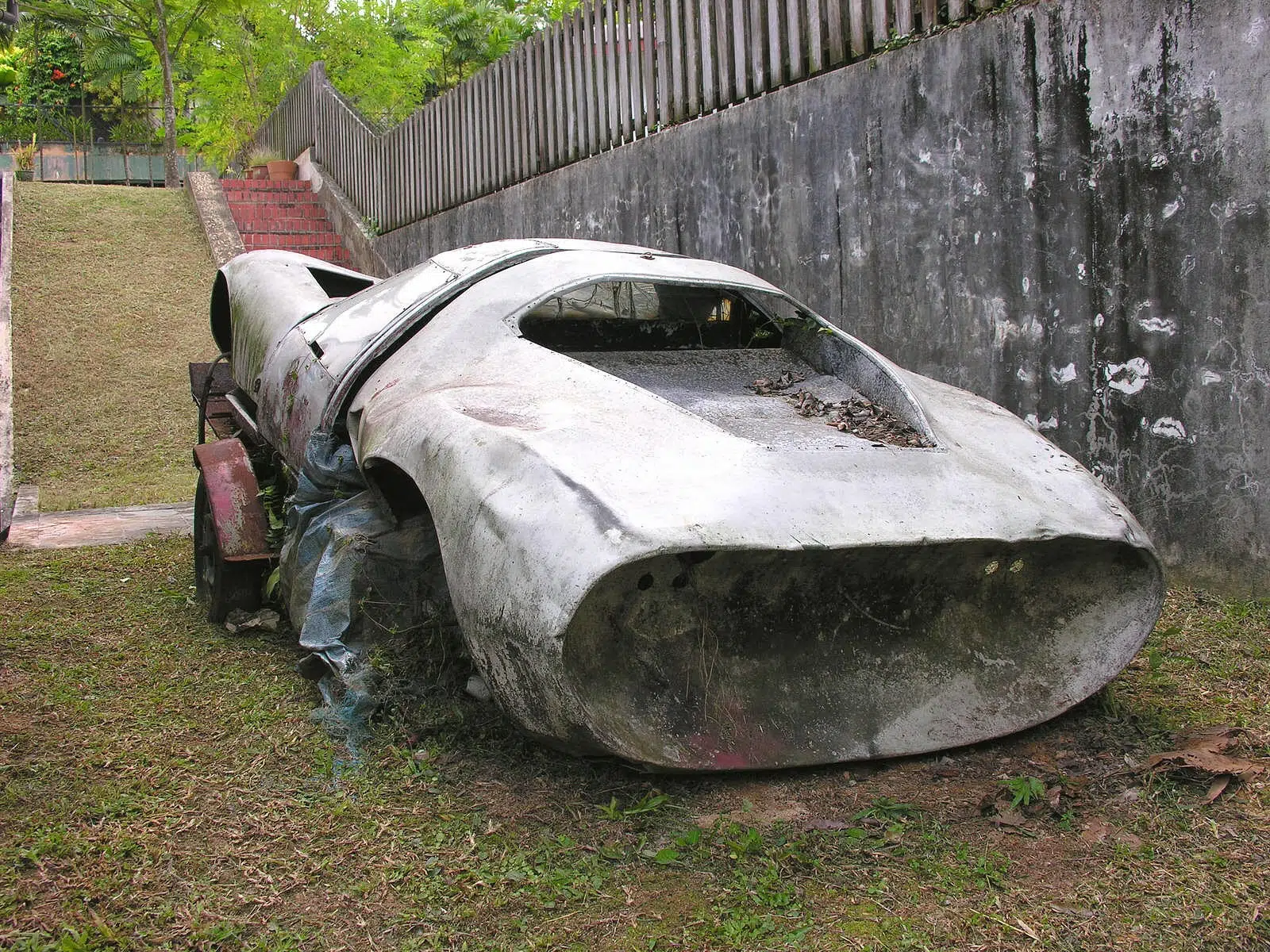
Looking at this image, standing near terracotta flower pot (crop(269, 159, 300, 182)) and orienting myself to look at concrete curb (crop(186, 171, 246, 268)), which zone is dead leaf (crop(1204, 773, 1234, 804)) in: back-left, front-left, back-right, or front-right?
front-left

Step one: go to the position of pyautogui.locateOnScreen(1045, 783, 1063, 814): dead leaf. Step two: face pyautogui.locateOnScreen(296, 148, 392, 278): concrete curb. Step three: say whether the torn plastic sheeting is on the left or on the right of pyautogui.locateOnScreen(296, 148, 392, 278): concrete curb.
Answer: left

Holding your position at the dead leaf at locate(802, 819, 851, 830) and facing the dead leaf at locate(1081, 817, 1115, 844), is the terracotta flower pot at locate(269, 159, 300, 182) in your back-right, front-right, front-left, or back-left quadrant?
back-left

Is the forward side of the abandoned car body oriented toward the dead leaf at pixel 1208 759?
no
